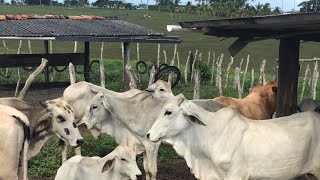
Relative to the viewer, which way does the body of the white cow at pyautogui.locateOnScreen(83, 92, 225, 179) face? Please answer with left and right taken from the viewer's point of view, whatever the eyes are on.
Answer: facing to the left of the viewer

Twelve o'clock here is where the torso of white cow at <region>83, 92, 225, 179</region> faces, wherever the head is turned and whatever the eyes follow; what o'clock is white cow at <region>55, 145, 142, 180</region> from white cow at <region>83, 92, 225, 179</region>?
white cow at <region>55, 145, 142, 180</region> is roughly at 9 o'clock from white cow at <region>83, 92, 225, 179</region>.

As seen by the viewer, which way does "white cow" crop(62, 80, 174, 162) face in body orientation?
to the viewer's right

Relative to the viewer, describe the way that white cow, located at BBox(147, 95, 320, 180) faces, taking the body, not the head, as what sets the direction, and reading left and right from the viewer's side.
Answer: facing to the left of the viewer

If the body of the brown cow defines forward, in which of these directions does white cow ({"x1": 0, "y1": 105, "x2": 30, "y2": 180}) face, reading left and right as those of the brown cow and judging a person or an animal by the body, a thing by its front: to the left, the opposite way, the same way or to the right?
the opposite way

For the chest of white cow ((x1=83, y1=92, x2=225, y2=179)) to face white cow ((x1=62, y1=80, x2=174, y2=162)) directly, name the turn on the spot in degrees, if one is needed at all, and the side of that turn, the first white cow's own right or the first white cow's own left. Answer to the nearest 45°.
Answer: approximately 45° to the first white cow's own right

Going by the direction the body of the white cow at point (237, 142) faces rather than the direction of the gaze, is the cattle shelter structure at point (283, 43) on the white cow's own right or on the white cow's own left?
on the white cow's own right
